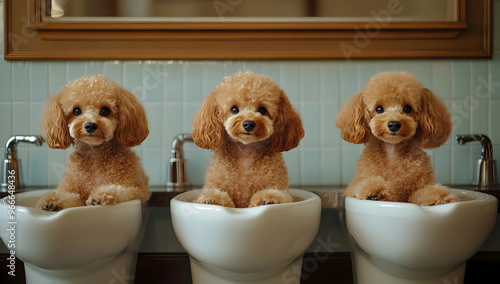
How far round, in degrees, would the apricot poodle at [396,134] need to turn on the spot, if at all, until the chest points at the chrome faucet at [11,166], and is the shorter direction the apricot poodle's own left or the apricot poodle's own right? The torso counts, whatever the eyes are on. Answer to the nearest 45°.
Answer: approximately 90° to the apricot poodle's own right

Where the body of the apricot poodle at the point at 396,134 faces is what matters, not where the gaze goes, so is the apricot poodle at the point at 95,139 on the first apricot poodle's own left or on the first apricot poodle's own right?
on the first apricot poodle's own right

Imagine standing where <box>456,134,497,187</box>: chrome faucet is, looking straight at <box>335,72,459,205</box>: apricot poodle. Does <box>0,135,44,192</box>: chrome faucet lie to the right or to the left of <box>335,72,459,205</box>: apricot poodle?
right
